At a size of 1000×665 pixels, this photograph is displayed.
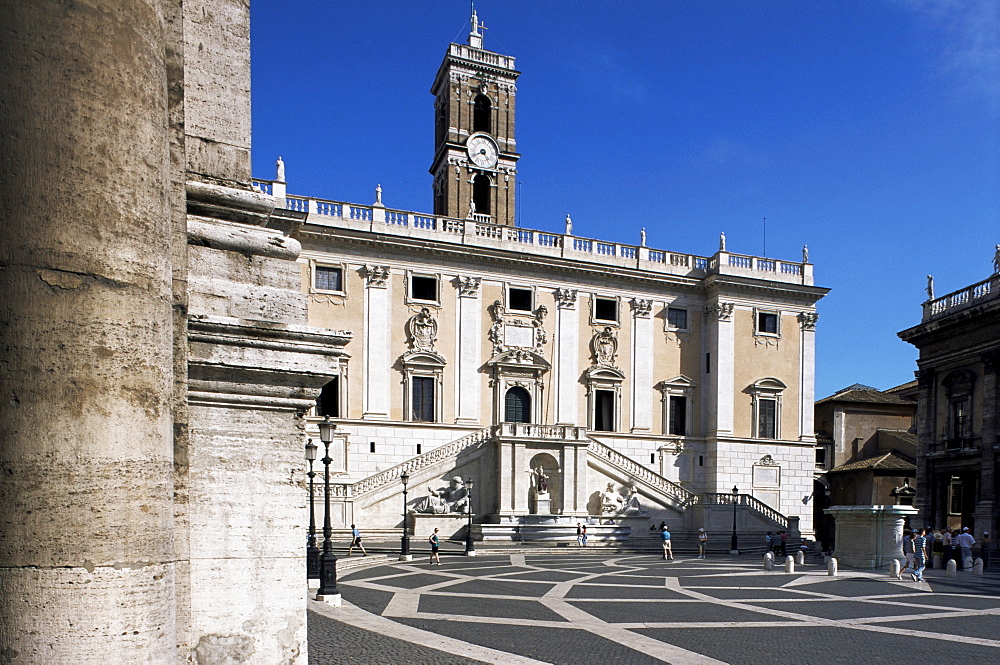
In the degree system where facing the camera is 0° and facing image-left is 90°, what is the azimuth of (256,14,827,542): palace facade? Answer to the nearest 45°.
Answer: approximately 315°

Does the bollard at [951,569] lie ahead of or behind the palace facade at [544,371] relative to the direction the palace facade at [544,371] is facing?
ahead

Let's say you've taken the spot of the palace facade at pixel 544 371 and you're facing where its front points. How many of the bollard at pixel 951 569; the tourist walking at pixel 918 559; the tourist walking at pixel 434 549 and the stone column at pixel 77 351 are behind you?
0

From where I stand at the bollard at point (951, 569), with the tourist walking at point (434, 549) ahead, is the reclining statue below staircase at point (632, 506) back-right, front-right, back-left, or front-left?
front-right

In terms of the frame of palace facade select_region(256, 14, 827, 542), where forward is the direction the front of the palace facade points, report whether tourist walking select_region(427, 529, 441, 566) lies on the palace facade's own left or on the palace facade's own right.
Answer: on the palace facade's own right

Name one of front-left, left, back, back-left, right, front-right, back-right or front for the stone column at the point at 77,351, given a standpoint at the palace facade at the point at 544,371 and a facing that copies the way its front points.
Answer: front-right
